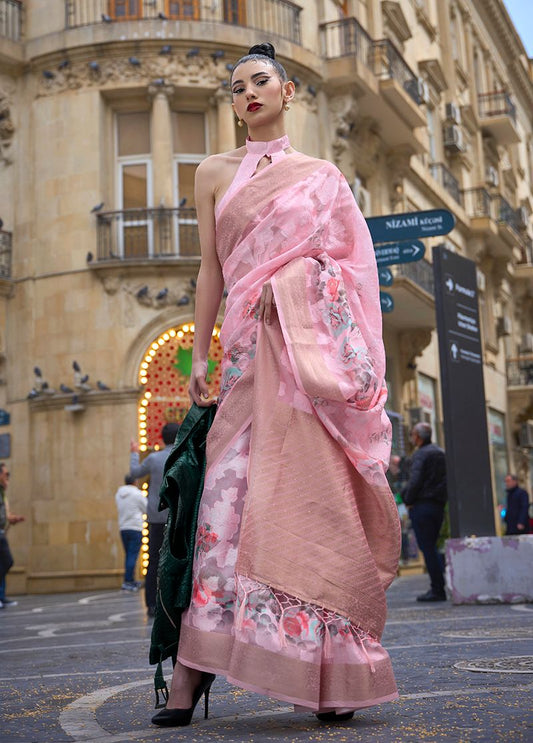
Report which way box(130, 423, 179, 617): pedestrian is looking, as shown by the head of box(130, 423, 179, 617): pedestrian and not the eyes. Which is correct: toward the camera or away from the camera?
away from the camera

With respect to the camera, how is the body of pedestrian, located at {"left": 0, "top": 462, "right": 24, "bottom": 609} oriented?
to the viewer's right

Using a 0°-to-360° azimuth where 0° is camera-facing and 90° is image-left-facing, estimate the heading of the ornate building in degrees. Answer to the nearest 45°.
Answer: approximately 0°

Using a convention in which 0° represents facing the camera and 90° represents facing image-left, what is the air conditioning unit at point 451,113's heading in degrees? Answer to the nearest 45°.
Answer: approximately 45°

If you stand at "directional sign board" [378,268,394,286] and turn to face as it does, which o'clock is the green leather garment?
The green leather garment is roughly at 12 o'clock from the directional sign board.

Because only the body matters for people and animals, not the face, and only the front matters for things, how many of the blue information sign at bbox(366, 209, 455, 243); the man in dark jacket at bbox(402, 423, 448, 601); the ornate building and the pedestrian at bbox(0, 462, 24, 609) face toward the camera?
2

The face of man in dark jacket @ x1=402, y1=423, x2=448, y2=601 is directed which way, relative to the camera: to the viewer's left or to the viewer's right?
to the viewer's left

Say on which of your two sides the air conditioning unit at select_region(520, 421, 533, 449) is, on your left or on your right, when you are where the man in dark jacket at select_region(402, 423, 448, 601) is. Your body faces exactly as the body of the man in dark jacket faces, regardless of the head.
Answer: on your right

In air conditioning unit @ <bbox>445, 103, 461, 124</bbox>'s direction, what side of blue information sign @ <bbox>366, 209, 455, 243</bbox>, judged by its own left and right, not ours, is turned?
back
